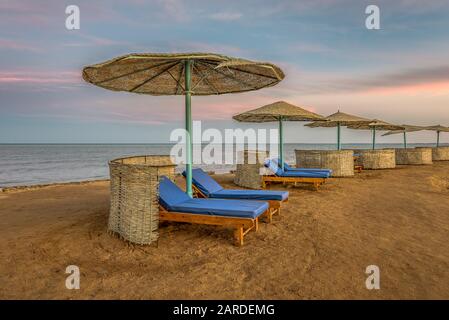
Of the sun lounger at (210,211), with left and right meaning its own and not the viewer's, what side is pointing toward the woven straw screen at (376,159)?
left

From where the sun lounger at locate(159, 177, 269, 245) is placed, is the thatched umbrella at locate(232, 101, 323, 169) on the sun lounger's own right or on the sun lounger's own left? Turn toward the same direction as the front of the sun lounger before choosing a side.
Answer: on the sun lounger's own left

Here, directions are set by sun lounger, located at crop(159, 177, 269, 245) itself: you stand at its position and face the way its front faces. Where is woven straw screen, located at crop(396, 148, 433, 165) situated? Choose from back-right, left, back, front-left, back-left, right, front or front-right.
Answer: left

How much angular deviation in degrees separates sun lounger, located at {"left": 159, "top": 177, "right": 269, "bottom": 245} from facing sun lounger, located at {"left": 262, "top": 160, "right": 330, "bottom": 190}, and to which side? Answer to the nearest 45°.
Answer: approximately 90° to its left

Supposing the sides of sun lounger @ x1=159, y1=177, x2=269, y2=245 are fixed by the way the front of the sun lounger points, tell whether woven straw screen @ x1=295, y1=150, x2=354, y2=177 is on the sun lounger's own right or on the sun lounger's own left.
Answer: on the sun lounger's own left

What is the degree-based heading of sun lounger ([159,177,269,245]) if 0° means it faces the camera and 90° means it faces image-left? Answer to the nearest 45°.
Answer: approximately 315°
